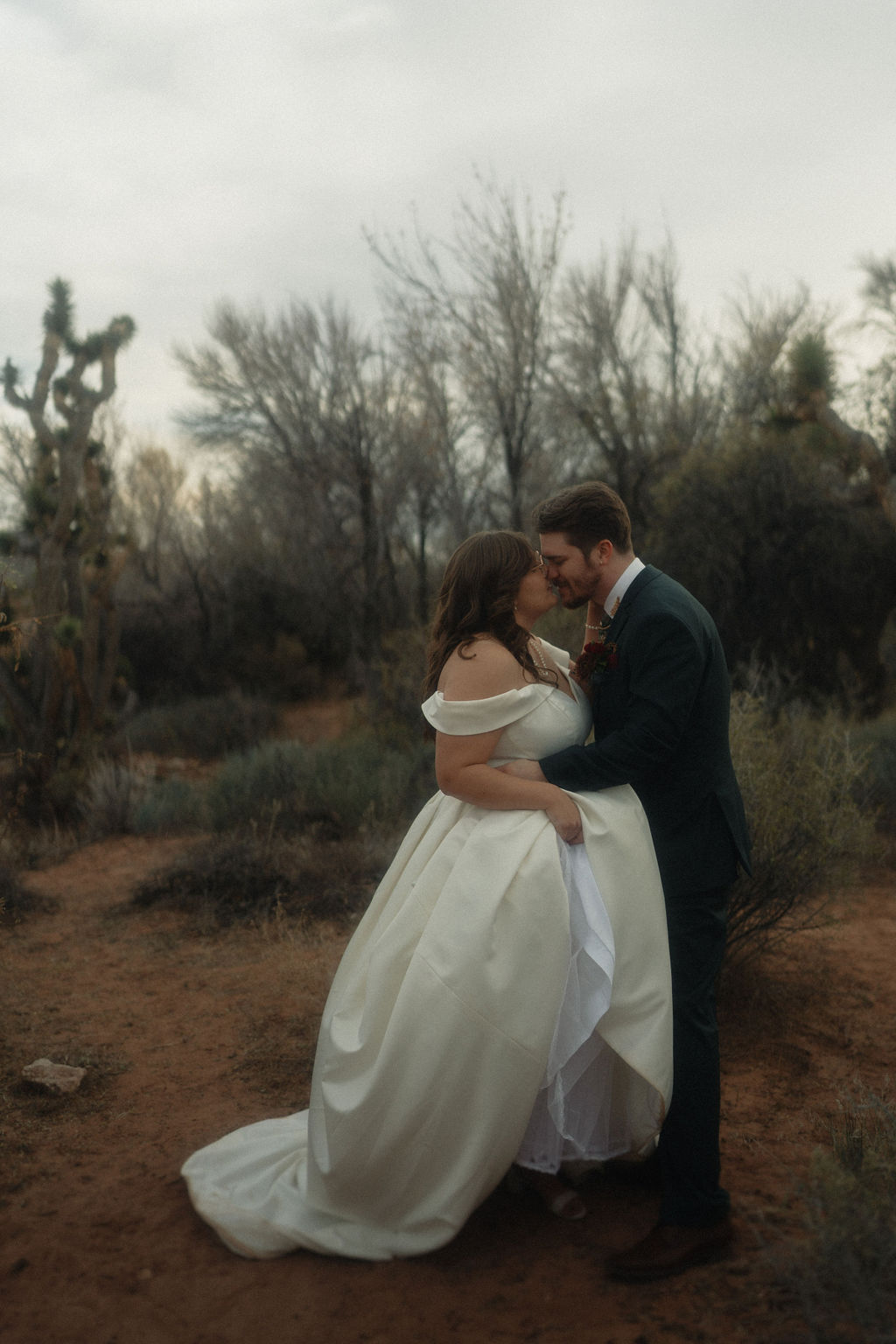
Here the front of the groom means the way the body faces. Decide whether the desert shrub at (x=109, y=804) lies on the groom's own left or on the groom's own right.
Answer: on the groom's own right

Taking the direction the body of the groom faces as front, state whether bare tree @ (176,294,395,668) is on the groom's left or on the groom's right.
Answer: on the groom's right

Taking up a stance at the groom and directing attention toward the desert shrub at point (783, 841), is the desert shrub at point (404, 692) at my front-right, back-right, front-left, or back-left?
front-left

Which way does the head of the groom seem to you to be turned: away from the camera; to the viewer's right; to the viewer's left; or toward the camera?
to the viewer's left

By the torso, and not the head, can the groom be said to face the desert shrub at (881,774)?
no

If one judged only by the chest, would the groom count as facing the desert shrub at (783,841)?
no

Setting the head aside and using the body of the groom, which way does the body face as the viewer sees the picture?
to the viewer's left

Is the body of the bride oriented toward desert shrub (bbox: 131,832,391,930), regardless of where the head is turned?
no

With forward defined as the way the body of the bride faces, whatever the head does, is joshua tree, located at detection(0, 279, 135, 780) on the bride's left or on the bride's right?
on the bride's left

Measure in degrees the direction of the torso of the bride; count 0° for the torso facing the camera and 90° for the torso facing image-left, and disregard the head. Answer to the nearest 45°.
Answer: approximately 270°

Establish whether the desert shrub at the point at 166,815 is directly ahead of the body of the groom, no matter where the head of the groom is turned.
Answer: no

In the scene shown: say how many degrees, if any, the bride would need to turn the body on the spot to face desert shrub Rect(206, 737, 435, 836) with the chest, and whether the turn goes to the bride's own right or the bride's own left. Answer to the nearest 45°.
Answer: approximately 90° to the bride's own left

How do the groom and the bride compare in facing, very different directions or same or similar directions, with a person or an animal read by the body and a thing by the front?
very different directions

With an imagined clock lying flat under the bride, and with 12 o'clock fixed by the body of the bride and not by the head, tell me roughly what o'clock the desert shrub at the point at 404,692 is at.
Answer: The desert shrub is roughly at 9 o'clock from the bride.
